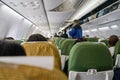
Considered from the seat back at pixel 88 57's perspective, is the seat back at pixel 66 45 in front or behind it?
in front

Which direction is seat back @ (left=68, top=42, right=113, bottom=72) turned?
away from the camera
